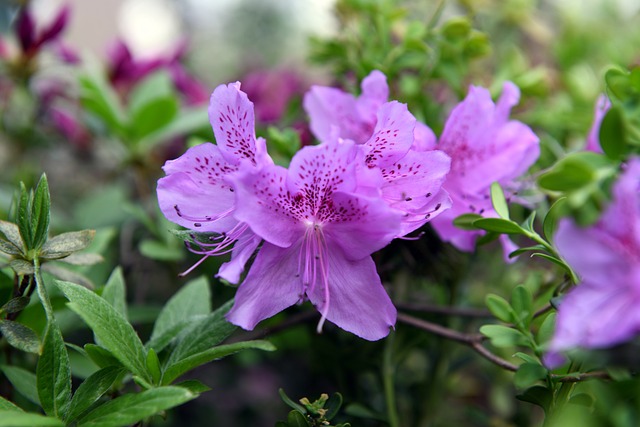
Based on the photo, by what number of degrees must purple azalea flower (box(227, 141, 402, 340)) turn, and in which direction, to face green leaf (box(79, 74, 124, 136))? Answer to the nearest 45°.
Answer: approximately 135° to its right

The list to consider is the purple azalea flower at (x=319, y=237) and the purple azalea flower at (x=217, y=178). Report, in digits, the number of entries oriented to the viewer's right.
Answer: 0

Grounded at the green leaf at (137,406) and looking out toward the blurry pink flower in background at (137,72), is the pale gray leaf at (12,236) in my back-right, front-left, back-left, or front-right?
front-left

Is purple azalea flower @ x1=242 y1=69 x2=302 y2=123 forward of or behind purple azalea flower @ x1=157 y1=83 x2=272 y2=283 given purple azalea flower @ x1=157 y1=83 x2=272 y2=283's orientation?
behind

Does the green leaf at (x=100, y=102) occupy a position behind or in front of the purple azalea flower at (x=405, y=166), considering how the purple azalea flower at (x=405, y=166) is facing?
behind

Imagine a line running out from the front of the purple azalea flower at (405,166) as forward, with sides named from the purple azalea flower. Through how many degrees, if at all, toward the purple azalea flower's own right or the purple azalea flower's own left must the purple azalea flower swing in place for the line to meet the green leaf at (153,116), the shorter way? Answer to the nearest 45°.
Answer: approximately 180°

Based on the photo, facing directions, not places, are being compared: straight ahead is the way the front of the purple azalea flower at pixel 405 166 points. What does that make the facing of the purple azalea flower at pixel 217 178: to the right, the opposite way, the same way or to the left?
to the right

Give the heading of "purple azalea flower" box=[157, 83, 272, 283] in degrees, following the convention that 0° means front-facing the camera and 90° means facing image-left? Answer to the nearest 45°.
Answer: approximately 45°

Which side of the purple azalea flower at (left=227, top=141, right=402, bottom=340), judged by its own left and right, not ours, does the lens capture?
front

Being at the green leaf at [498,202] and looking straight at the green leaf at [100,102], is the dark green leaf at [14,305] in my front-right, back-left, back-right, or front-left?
front-left

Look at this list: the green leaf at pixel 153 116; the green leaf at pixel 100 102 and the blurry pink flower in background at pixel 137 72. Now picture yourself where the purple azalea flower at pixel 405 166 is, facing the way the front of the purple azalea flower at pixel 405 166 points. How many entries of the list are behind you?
3
